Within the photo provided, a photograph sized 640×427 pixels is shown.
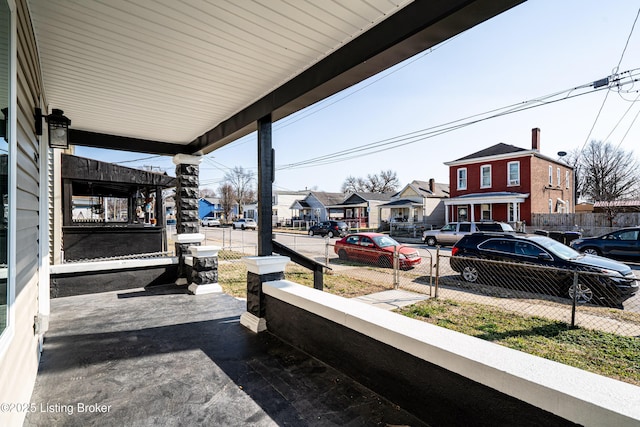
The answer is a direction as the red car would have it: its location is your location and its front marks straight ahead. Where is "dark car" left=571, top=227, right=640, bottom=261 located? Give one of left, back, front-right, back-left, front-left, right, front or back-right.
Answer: front-left

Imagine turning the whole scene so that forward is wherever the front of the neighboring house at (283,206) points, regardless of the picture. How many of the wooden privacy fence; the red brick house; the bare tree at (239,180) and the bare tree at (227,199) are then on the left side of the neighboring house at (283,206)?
2

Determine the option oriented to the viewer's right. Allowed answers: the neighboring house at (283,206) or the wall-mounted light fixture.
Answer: the wall-mounted light fixture

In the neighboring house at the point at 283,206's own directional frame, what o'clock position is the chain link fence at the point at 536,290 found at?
The chain link fence is roughly at 10 o'clock from the neighboring house.

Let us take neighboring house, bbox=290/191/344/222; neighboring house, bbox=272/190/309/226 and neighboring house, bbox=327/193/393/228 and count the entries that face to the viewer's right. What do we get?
0

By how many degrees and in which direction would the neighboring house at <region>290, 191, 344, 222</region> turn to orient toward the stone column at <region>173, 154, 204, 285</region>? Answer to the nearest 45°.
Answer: approximately 45° to its left

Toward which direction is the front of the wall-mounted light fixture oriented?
to the viewer's right

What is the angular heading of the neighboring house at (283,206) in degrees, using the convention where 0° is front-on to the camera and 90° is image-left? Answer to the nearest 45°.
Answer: approximately 45°

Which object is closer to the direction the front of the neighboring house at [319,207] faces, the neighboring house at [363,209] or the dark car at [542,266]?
the dark car

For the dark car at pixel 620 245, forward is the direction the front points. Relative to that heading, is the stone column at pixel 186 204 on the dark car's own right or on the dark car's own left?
on the dark car's own left

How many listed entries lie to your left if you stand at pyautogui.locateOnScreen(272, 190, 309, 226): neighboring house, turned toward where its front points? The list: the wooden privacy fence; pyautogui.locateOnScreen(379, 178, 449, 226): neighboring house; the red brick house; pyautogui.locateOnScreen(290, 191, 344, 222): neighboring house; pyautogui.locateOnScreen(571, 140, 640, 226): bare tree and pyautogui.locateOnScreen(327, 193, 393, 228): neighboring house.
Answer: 6

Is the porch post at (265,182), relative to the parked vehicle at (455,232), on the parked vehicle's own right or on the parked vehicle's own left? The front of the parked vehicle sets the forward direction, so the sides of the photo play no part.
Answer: on the parked vehicle's own left

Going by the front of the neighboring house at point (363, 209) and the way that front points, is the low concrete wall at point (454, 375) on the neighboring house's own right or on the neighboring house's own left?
on the neighboring house's own left

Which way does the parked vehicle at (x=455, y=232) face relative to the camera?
to the viewer's left

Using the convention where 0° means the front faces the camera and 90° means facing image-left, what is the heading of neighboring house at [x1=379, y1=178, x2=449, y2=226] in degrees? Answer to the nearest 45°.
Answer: approximately 45°

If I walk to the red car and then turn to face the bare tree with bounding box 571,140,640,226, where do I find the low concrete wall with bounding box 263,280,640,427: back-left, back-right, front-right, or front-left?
back-right
